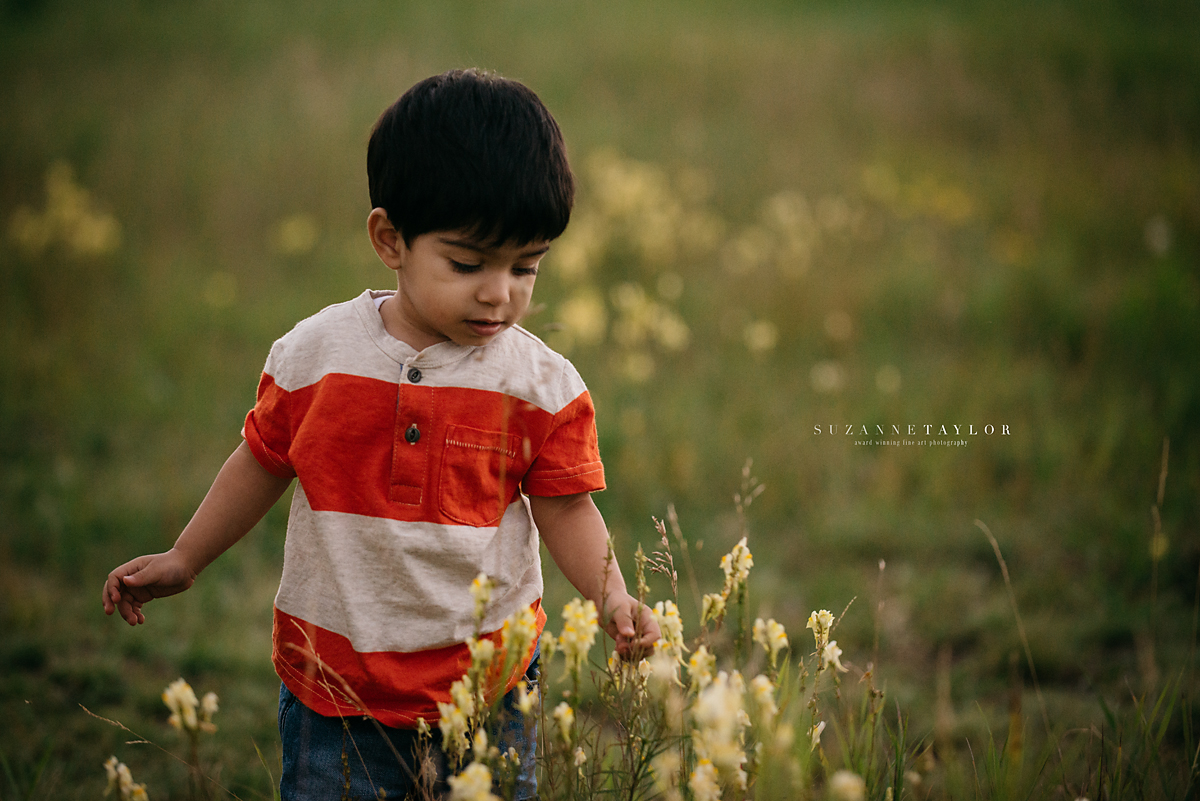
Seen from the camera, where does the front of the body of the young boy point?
toward the camera

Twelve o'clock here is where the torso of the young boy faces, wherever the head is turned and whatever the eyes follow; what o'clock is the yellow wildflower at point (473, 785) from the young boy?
The yellow wildflower is roughly at 12 o'clock from the young boy.

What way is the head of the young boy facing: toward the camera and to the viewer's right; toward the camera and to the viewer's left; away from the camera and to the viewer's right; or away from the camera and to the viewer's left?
toward the camera and to the viewer's right
